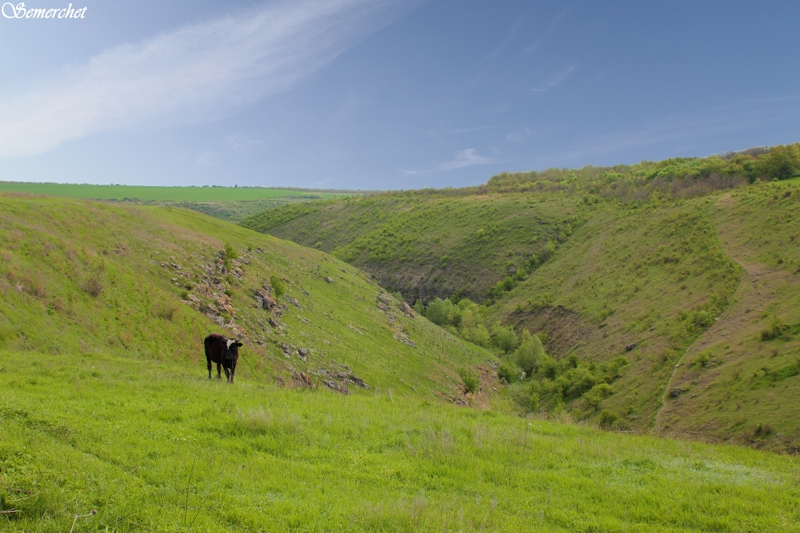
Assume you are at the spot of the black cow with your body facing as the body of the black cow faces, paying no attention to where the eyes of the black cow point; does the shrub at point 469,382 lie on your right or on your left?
on your left

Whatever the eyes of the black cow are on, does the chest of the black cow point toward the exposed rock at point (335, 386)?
no

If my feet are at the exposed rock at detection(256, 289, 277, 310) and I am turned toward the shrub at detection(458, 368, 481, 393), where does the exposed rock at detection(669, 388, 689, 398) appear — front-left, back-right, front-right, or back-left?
front-right

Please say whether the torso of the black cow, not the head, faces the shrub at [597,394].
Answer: no

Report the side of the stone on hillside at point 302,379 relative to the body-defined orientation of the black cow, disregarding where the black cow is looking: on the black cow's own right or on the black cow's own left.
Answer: on the black cow's own left

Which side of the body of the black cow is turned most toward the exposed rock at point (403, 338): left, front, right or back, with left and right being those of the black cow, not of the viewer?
left

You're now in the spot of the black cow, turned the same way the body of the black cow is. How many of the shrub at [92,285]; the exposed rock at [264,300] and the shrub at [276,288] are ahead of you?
0

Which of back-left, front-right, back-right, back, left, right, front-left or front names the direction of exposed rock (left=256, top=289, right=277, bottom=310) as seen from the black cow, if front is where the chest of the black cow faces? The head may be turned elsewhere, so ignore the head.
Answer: back-left

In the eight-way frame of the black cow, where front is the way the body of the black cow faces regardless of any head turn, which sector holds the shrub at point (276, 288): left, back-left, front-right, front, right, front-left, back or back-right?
back-left

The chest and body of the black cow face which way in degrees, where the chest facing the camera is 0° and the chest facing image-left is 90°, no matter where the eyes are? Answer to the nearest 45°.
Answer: approximately 315°

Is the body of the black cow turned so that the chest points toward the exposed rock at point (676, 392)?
no

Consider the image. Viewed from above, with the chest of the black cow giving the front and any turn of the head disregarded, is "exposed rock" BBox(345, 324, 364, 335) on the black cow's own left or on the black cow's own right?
on the black cow's own left
